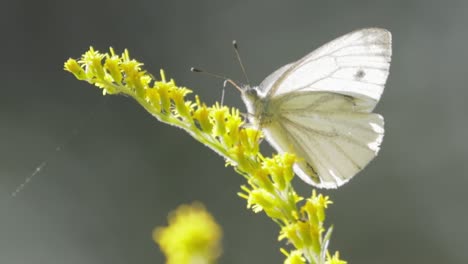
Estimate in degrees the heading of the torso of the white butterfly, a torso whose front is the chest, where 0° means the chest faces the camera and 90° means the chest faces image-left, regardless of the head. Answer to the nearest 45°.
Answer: approximately 90°

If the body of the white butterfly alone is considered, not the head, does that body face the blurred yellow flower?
no
